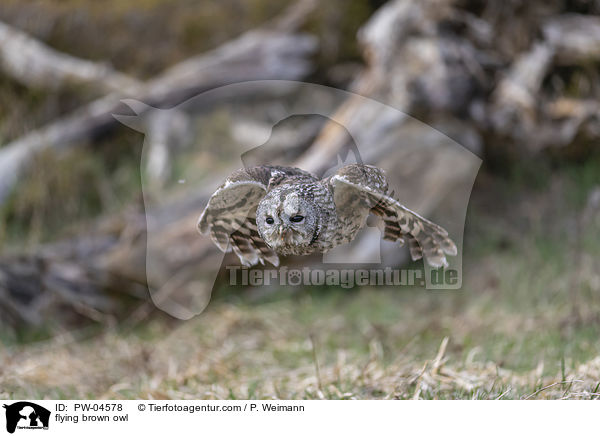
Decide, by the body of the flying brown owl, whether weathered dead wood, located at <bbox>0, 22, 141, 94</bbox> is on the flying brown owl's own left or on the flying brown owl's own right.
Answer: on the flying brown owl's own right

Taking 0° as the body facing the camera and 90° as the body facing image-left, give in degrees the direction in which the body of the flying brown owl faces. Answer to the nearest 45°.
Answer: approximately 45°

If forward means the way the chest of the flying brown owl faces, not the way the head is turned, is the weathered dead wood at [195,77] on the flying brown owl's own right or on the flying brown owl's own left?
on the flying brown owl's own right
